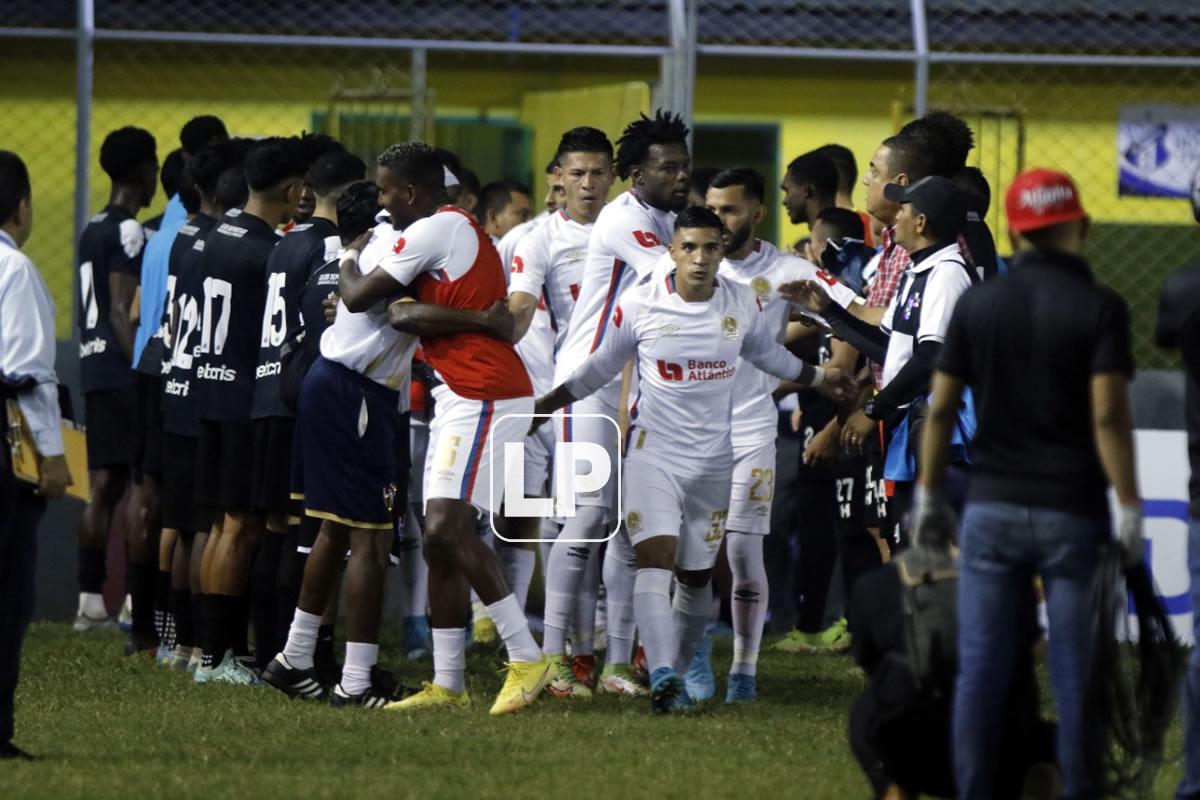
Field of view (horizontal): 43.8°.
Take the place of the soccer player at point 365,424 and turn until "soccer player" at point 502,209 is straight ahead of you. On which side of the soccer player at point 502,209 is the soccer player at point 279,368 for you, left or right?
left

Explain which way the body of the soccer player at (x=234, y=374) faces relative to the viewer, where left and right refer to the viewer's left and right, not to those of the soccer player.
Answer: facing away from the viewer and to the right of the viewer

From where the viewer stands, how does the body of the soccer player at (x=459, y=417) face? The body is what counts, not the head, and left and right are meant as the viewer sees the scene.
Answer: facing to the left of the viewer

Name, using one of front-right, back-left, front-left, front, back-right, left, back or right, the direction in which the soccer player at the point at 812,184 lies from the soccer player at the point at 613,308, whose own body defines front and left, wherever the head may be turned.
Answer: left

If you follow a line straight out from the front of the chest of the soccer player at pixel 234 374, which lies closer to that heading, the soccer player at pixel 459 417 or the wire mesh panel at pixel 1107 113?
the wire mesh panel

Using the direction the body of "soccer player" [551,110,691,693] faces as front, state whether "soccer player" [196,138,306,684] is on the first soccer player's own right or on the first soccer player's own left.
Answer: on the first soccer player's own right

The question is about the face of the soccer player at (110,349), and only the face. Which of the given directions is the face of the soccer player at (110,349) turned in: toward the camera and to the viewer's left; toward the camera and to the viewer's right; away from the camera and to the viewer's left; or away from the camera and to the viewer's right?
away from the camera and to the viewer's right

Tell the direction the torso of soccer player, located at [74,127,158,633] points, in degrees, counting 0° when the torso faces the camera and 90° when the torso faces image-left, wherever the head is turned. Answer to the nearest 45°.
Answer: approximately 225°

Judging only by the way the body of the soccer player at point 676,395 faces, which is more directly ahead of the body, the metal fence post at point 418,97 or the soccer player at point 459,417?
the soccer player

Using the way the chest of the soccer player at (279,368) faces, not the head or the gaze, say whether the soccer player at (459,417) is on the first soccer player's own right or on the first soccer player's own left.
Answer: on the first soccer player's own right

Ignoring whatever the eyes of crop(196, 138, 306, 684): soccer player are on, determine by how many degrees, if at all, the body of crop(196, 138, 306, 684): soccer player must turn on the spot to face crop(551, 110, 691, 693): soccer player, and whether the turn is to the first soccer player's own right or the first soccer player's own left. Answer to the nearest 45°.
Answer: approximately 45° to the first soccer player's own right

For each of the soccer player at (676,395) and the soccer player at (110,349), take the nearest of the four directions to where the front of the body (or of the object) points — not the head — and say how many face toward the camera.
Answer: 1
